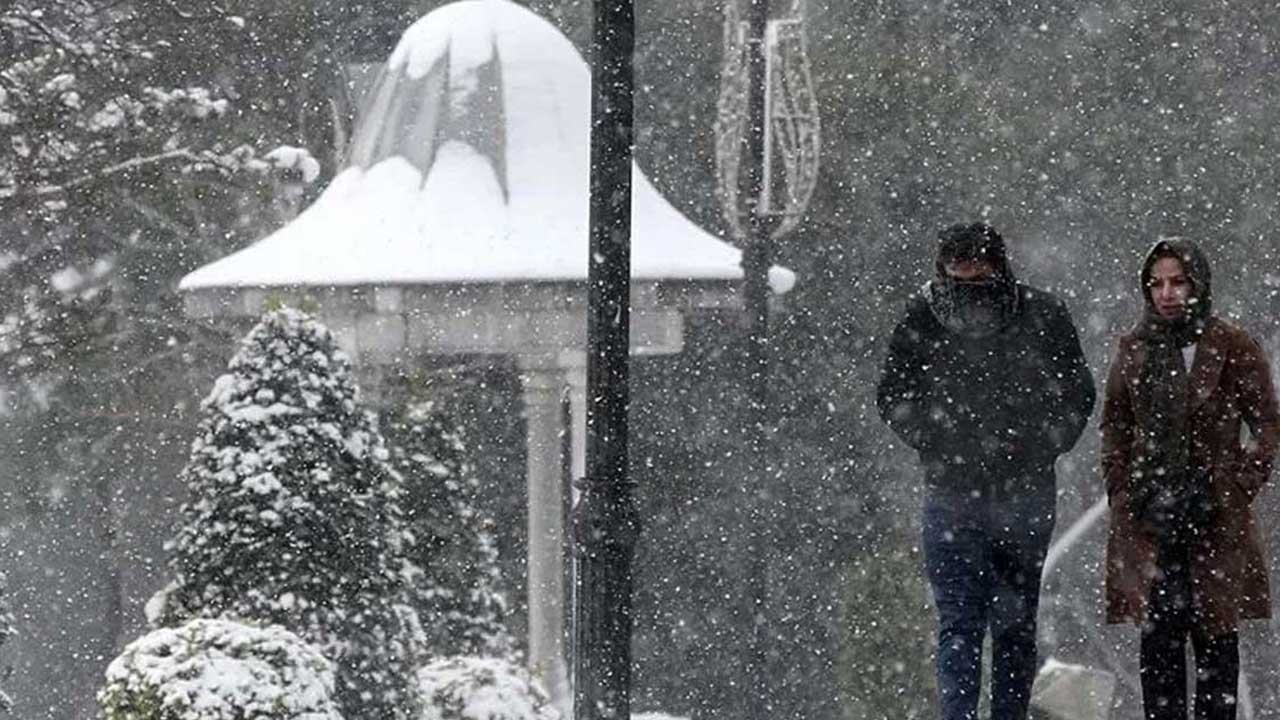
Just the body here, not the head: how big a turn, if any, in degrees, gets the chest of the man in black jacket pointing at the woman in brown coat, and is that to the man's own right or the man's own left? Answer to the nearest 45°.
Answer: approximately 90° to the man's own left

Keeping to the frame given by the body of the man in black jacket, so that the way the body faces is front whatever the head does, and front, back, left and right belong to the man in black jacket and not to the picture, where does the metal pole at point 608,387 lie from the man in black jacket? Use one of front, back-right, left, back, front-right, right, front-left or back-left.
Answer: front-right

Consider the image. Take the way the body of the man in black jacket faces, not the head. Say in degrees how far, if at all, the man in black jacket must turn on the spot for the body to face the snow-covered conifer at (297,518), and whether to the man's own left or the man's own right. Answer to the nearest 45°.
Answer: approximately 90° to the man's own right

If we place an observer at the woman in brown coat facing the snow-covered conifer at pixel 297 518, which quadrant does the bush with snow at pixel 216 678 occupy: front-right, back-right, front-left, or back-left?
front-left

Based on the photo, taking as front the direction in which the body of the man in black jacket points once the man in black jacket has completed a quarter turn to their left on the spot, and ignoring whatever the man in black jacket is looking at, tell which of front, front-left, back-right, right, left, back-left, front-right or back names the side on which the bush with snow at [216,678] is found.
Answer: back

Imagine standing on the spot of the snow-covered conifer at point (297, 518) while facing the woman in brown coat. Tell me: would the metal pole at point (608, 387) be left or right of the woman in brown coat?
right

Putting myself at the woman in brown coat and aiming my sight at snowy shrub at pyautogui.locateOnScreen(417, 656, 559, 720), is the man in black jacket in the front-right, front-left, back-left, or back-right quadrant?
front-left

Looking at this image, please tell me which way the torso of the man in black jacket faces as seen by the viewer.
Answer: toward the camera
